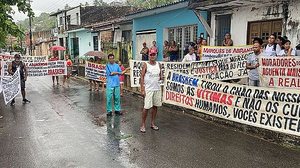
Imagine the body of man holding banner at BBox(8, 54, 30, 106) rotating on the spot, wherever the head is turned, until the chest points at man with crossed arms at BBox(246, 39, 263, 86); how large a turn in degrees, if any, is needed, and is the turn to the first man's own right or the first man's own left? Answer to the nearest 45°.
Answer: approximately 45° to the first man's own left

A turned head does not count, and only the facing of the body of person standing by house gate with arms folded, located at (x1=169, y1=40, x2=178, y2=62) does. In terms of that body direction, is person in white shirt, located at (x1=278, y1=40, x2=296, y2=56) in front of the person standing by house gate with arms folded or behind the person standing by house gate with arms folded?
in front

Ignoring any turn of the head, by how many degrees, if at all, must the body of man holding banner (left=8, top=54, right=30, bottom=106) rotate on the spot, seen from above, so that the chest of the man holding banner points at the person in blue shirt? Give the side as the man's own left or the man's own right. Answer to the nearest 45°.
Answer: approximately 45° to the man's own left

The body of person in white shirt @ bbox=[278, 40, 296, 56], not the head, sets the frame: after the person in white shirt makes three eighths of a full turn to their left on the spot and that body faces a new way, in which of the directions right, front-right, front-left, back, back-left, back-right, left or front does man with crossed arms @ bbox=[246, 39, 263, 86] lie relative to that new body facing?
back

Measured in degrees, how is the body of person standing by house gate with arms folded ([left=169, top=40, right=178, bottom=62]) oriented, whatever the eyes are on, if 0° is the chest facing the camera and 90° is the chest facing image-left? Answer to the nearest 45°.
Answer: approximately 0°

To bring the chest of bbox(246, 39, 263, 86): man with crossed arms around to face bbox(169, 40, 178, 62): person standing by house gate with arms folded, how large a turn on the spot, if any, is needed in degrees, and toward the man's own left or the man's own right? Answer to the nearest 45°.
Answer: approximately 90° to the man's own right

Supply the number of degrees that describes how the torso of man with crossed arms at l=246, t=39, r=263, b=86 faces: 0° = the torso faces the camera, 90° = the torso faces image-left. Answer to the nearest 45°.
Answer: approximately 45°

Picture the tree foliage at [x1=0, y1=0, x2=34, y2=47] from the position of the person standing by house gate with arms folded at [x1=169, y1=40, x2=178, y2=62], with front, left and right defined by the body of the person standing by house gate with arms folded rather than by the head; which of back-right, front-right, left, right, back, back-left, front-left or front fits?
right

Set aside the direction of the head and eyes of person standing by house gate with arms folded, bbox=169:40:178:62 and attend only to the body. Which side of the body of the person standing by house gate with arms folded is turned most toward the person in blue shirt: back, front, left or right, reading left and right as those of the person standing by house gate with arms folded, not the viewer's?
front
